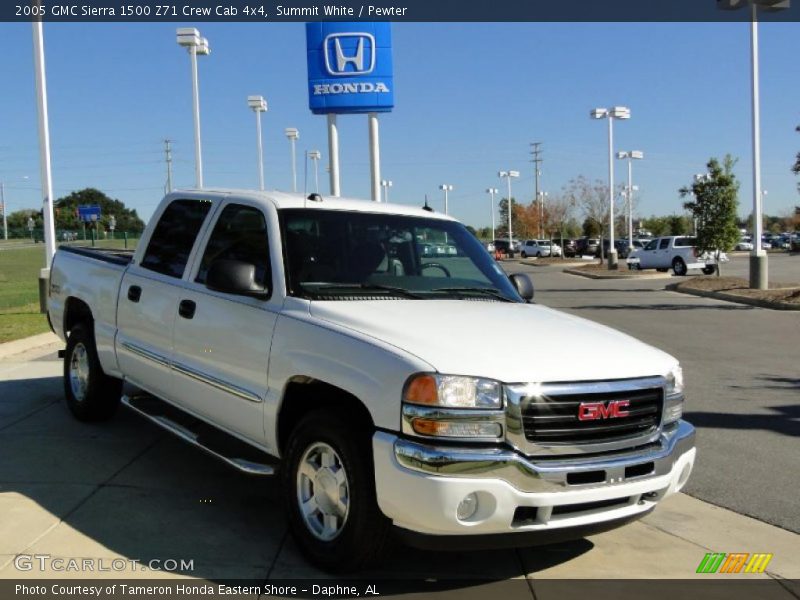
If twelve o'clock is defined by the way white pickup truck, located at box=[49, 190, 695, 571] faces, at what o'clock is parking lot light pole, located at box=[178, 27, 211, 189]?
The parking lot light pole is roughly at 7 o'clock from the white pickup truck.

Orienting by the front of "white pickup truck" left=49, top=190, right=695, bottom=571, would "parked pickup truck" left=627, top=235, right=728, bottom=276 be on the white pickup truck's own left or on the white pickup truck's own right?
on the white pickup truck's own left

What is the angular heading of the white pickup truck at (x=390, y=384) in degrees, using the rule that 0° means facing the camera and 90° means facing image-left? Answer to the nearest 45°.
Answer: approximately 315°

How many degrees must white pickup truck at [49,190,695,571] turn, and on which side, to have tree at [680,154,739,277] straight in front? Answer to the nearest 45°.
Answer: approximately 90° to its left

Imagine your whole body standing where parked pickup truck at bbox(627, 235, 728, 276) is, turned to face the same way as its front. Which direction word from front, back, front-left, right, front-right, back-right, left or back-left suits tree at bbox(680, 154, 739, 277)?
back-left

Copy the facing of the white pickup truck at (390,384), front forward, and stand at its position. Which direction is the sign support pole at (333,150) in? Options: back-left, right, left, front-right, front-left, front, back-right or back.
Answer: back-left

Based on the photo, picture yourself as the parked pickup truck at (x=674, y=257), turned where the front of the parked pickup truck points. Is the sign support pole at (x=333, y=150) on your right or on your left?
on your left

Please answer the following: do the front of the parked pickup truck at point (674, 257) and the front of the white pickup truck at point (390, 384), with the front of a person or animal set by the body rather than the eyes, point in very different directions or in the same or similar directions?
very different directions

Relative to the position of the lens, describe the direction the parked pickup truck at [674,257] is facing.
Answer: facing away from the viewer and to the left of the viewer
